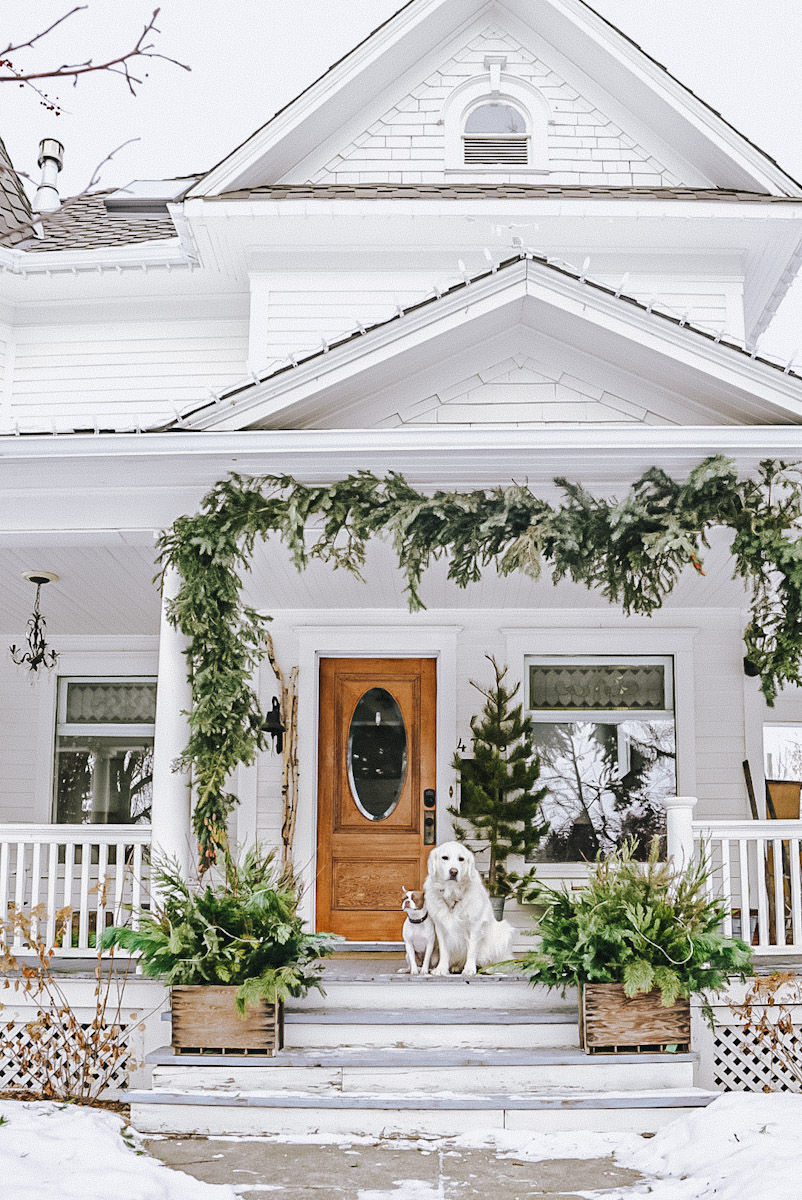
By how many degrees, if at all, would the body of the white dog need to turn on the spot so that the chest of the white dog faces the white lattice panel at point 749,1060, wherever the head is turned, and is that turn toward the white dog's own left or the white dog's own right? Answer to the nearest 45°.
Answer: approximately 135° to the white dog's own left

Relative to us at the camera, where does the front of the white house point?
facing the viewer

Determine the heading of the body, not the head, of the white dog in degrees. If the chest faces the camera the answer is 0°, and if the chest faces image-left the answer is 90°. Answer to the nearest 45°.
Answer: approximately 45°

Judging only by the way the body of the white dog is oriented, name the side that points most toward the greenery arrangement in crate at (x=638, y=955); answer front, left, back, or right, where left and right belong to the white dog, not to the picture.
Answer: left

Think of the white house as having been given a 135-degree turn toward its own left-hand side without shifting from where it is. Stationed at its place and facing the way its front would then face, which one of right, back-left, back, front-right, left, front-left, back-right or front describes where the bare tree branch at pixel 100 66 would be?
back-right

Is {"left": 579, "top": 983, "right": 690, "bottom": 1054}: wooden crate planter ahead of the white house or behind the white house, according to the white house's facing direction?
ahead

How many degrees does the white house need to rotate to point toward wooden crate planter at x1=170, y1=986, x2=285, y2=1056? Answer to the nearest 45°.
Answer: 0° — it already faces it

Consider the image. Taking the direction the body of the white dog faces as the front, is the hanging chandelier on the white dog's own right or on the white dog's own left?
on the white dog's own right

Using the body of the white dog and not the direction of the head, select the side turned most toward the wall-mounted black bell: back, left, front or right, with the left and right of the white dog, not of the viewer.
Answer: right

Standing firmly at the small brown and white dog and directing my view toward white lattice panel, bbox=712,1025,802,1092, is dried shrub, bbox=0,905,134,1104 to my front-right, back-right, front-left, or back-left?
back-right
